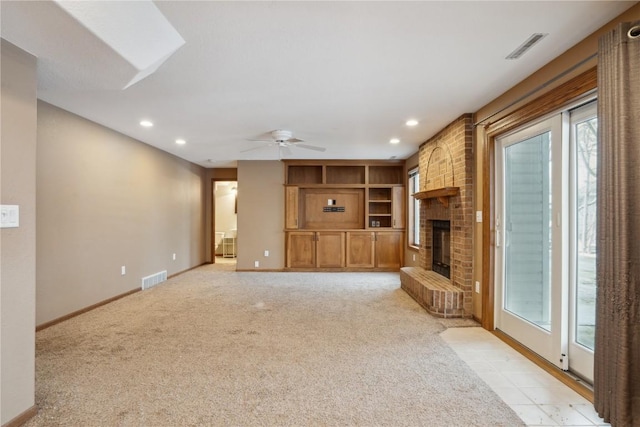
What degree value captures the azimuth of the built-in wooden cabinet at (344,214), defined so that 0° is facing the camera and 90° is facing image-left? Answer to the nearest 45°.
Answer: approximately 0°

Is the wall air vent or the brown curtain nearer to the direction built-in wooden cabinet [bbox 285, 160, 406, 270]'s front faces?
the brown curtain

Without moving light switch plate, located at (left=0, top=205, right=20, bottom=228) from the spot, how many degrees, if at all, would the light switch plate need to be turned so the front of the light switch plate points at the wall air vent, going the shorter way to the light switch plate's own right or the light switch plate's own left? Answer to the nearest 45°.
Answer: approximately 135° to the light switch plate's own left

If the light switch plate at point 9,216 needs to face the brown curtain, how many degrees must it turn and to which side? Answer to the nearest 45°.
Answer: approximately 45° to its left

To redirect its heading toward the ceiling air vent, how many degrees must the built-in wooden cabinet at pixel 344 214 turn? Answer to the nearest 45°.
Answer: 0° — it already faces it

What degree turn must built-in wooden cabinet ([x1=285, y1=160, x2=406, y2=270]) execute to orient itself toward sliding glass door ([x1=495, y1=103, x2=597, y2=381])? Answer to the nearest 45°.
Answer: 0° — it already faces it

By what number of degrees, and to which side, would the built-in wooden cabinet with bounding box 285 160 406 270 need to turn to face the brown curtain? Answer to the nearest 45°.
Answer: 0° — it already faces it

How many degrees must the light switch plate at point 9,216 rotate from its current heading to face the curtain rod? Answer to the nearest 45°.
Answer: approximately 45° to its left

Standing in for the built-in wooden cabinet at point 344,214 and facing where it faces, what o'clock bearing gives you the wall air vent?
The wall air vent is roughly at 2 o'clock from the built-in wooden cabinet.
